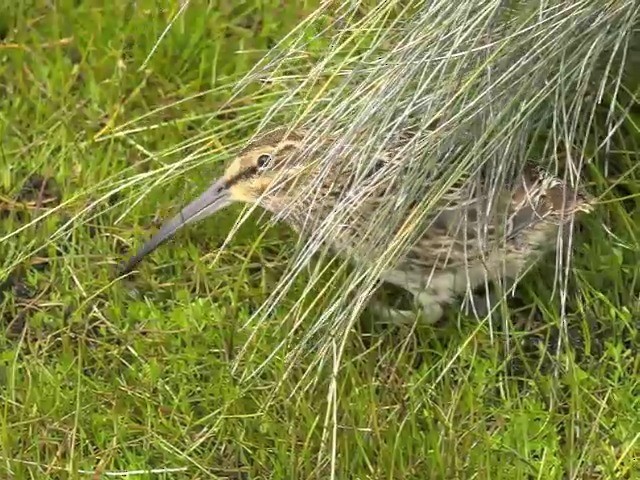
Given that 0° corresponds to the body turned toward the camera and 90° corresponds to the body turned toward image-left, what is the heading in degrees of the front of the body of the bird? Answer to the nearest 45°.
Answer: approximately 90°
